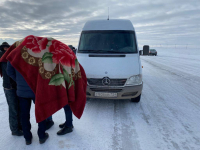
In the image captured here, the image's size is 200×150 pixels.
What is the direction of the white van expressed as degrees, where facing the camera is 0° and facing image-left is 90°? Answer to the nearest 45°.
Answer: approximately 0°

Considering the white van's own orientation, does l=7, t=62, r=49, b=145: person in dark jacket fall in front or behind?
in front
